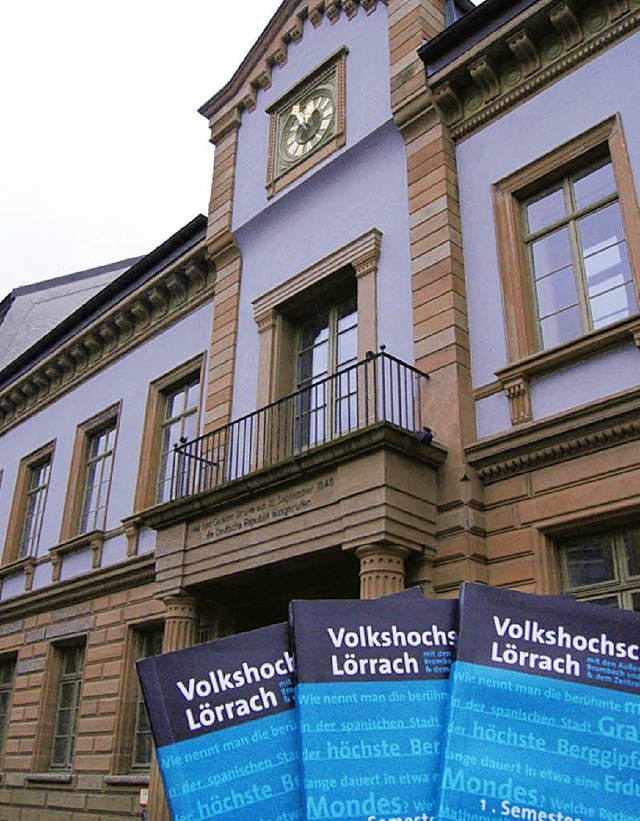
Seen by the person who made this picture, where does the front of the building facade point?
facing the viewer and to the left of the viewer
